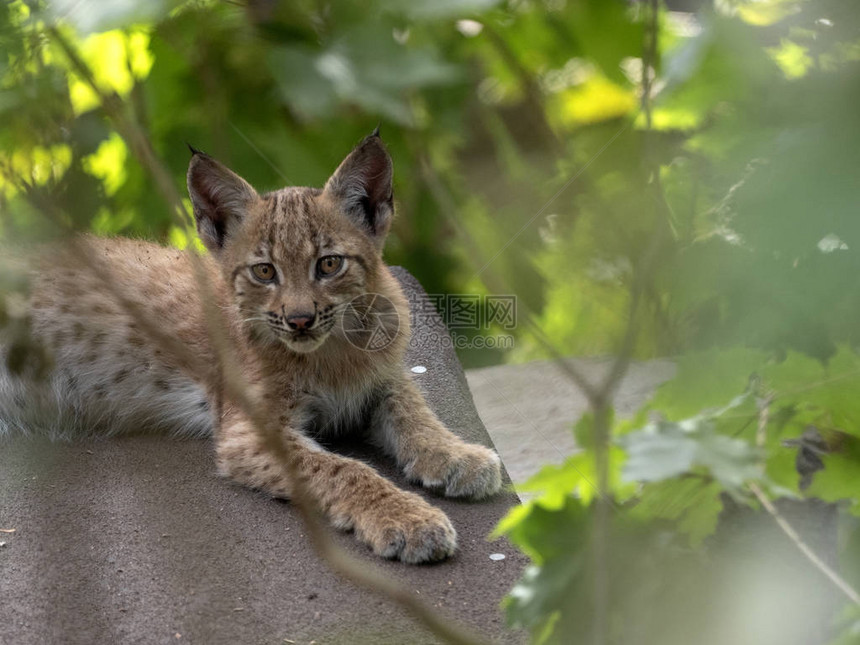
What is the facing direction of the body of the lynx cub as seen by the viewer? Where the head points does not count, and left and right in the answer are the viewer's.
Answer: facing the viewer and to the right of the viewer
